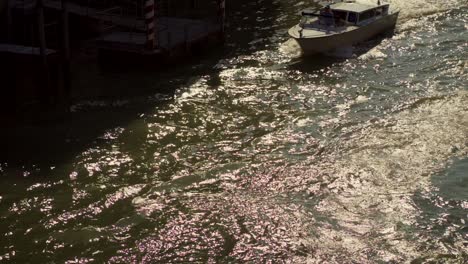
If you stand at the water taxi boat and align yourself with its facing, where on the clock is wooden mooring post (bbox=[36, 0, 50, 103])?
The wooden mooring post is roughly at 12 o'clock from the water taxi boat.

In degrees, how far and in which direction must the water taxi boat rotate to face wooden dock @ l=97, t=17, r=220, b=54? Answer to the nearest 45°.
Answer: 0° — it already faces it

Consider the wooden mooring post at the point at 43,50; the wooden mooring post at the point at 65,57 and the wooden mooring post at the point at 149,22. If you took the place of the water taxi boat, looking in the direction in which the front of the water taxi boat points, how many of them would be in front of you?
3

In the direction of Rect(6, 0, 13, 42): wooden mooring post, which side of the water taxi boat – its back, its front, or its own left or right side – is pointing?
front

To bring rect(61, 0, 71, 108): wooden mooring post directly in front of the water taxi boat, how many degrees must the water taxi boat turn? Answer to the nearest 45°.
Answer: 0° — it already faces it

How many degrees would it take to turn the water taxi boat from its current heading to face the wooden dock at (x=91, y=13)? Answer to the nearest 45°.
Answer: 0° — it already faces it

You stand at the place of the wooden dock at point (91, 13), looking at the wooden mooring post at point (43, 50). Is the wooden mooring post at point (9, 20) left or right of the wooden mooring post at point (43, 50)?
right

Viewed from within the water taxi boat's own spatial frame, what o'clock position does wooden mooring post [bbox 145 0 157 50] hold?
The wooden mooring post is roughly at 12 o'clock from the water taxi boat.

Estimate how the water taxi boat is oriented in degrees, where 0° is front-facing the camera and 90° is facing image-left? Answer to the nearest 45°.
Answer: approximately 45°
